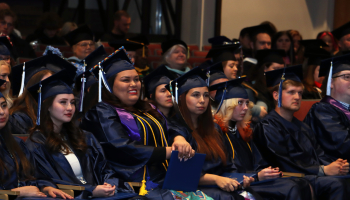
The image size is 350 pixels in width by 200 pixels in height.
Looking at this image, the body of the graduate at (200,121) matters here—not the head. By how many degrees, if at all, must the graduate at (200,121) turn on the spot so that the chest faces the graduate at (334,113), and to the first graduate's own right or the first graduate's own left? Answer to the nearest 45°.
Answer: approximately 90° to the first graduate's own left

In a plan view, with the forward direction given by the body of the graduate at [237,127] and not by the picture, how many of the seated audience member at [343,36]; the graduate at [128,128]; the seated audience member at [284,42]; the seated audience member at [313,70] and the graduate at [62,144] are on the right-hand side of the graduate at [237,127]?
2

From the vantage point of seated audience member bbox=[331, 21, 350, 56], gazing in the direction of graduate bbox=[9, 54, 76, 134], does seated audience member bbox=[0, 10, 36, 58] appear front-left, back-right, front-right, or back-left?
front-right

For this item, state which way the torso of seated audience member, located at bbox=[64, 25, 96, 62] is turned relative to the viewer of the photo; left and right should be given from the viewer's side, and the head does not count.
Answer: facing the viewer and to the right of the viewer

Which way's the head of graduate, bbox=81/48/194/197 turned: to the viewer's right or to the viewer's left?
to the viewer's right

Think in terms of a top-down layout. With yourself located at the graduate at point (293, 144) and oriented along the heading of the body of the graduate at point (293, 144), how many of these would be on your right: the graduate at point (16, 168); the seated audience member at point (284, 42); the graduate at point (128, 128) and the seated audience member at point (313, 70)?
2

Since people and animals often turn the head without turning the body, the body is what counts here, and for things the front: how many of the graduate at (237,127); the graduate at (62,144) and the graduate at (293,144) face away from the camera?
0

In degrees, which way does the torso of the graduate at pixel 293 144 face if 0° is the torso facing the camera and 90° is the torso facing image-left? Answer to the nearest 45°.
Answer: approximately 315°

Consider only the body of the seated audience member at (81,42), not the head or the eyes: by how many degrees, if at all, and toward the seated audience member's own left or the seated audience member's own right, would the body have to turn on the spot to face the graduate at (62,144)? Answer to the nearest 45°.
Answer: approximately 45° to the seated audience member's own right

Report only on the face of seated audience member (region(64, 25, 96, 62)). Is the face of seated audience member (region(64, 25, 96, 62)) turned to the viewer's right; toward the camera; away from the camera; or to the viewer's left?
toward the camera

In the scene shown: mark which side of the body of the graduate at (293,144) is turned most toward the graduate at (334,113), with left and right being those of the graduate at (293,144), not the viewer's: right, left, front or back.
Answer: left

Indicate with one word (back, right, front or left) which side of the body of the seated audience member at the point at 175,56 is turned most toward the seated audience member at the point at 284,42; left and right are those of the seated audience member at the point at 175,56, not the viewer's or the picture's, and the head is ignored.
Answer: left

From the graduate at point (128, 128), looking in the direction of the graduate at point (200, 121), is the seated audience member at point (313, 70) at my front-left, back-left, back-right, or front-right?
front-left
